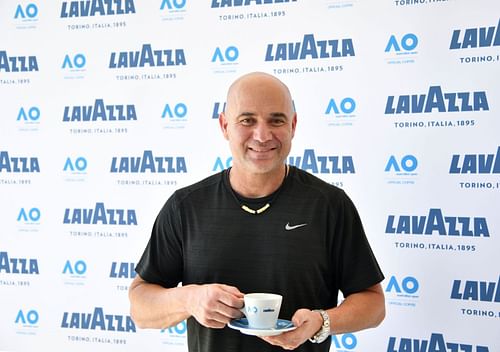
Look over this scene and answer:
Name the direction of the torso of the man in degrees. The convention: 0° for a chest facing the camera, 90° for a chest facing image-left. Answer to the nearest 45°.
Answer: approximately 0°
